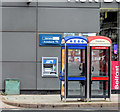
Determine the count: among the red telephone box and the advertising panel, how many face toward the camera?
2

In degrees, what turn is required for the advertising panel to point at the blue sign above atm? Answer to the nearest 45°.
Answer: approximately 90° to its right

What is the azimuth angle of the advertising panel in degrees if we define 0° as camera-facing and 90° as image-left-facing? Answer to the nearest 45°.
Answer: approximately 0°

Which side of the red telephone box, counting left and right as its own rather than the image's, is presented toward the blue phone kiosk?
right

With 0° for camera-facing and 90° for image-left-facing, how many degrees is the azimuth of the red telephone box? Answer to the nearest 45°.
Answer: approximately 0°

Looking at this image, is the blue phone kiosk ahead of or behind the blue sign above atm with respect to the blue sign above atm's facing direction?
ahead

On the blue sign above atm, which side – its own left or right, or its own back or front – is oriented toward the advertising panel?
left
